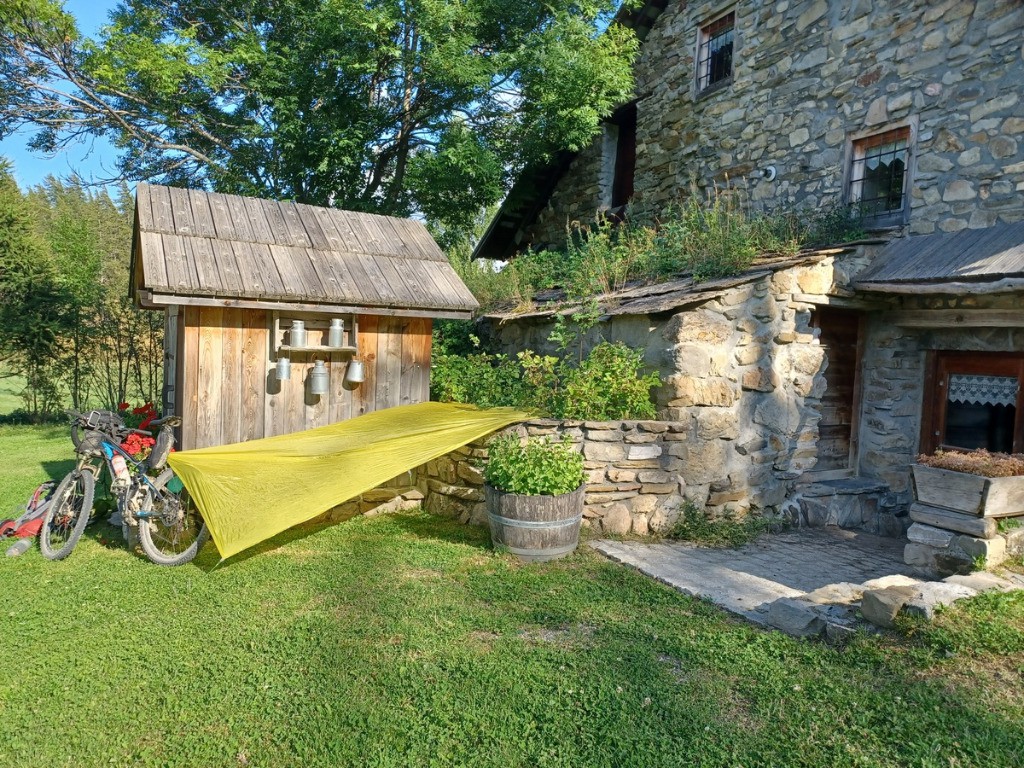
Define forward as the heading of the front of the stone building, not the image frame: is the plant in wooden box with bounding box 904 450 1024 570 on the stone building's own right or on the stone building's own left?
on the stone building's own left

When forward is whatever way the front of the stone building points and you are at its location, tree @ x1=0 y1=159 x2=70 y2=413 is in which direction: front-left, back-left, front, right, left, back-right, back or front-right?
front-right

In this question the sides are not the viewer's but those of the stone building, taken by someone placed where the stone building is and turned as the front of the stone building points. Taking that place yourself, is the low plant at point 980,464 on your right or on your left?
on your left

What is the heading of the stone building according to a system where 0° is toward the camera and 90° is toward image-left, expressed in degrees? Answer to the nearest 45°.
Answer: approximately 45°

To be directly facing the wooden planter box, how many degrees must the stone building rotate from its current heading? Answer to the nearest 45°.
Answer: approximately 45° to its left

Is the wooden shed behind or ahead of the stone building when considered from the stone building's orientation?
ahead

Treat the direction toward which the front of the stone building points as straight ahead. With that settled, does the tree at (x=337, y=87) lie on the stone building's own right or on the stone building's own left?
on the stone building's own right

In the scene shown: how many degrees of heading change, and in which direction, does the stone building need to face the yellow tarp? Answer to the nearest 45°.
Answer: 0° — it already faces it

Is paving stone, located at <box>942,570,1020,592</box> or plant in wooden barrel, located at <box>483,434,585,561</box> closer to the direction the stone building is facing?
the plant in wooden barrel

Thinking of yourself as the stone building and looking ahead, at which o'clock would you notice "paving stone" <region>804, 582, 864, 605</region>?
The paving stone is roughly at 11 o'clock from the stone building.
